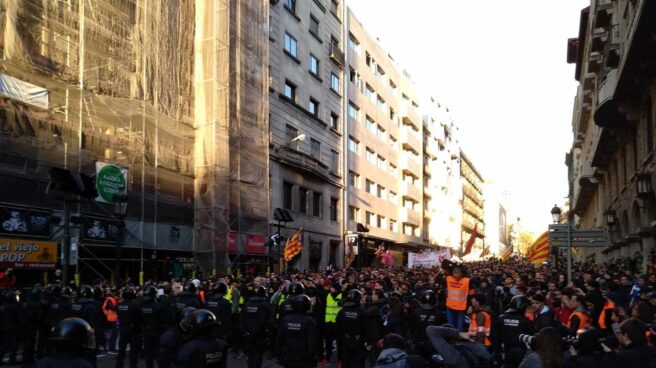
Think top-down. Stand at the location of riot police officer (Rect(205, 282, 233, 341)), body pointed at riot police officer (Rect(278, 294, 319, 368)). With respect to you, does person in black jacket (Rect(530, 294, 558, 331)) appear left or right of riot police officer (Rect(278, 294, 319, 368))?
left

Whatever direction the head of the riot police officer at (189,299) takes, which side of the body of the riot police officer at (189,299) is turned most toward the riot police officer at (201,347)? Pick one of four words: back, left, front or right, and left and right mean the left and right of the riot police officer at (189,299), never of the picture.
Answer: back

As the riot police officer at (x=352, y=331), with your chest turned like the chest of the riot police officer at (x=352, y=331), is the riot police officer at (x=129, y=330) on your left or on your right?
on your left

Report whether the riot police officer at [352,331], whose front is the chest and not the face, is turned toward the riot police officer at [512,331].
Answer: no

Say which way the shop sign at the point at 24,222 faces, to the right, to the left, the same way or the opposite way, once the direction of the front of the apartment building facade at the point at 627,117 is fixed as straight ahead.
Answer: the opposite way

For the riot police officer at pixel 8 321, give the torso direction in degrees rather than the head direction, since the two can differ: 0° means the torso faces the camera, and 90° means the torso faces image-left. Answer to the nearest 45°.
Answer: approximately 180°

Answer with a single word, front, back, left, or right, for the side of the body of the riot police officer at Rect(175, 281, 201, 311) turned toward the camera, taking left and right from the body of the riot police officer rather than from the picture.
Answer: back

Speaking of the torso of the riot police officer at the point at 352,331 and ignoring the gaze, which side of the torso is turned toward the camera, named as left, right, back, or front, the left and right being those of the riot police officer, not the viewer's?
back

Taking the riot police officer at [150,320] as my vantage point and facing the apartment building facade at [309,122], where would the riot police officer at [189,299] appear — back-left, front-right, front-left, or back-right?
front-right

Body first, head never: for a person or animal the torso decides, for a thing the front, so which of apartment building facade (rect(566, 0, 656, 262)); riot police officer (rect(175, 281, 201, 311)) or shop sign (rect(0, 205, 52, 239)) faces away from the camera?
the riot police officer

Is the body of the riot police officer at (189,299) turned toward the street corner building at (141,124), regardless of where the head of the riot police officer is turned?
yes

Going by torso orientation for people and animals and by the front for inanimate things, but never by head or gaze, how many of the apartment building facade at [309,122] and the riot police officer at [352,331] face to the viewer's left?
0

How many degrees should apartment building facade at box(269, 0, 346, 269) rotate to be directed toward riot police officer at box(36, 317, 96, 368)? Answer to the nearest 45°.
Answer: approximately 45° to its right

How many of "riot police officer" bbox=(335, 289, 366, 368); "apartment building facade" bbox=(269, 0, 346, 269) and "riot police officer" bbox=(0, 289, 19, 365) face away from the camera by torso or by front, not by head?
2

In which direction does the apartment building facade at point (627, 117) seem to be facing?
to the viewer's left

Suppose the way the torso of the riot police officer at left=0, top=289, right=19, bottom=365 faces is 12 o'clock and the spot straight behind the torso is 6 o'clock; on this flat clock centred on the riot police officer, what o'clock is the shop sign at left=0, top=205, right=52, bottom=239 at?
The shop sign is roughly at 12 o'clock from the riot police officer.

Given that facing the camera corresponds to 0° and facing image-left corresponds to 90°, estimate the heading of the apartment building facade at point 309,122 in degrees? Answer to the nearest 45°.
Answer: approximately 315°
